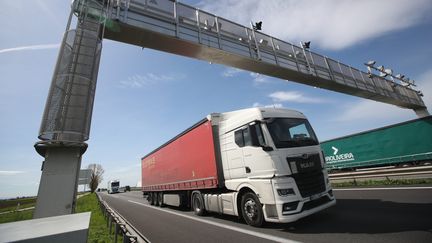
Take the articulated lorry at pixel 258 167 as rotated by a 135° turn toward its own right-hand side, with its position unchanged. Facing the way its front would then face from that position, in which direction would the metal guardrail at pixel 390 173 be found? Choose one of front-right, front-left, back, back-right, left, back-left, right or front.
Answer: back-right

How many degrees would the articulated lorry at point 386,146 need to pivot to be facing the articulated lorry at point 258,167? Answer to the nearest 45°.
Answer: approximately 135° to its left

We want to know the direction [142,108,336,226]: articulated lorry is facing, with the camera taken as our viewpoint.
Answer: facing the viewer and to the right of the viewer

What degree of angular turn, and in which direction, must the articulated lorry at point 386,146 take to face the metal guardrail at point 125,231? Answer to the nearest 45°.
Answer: approximately 90° to its left

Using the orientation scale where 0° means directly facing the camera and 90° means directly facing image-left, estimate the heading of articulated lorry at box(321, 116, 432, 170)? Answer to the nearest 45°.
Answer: approximately 135°
